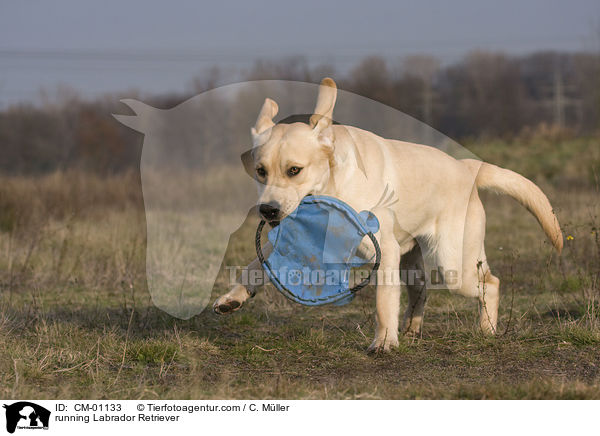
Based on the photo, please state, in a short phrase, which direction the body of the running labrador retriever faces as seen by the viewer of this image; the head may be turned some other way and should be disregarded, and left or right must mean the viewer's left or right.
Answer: facing the viewer and to the left of the viewer
